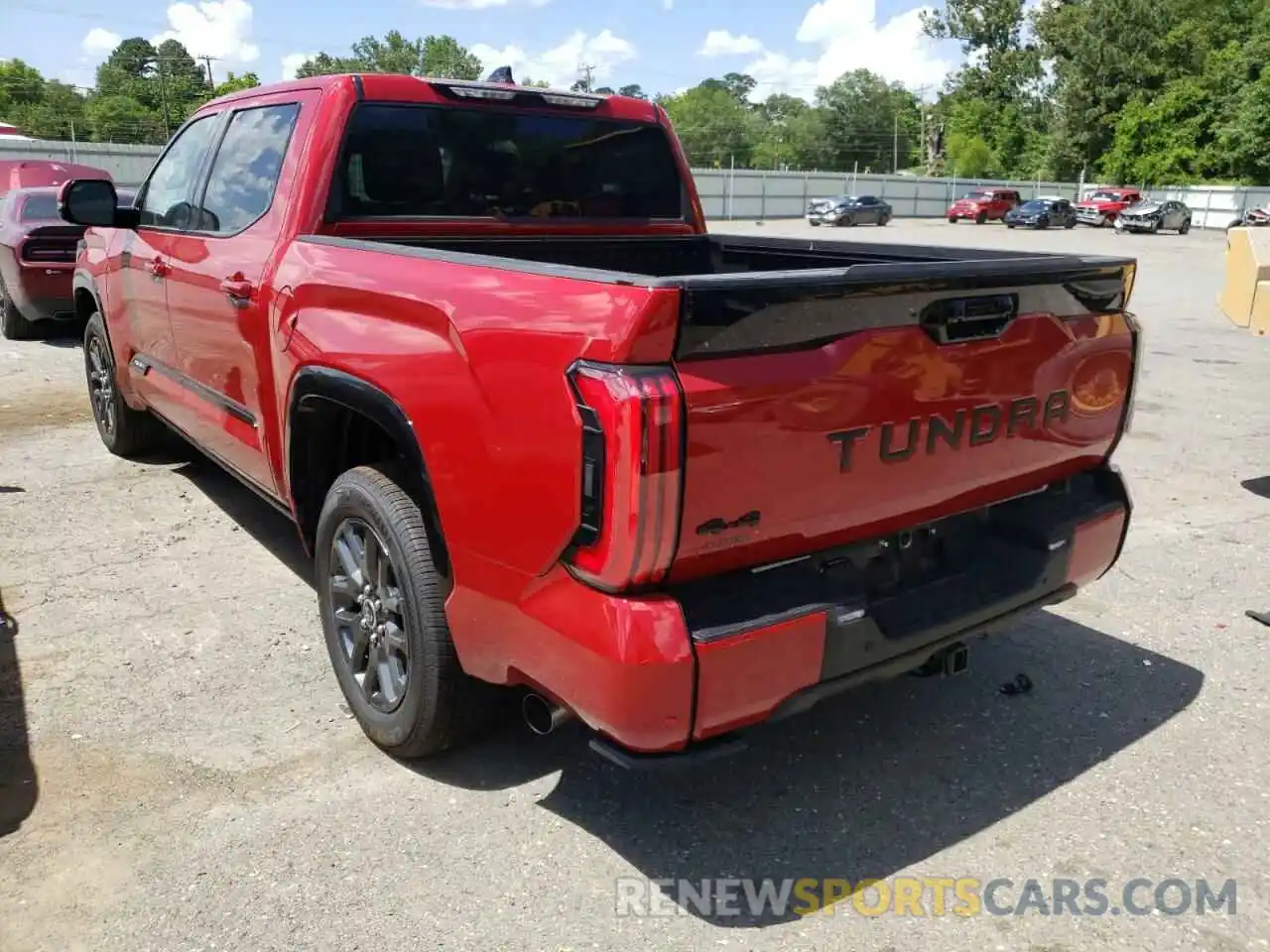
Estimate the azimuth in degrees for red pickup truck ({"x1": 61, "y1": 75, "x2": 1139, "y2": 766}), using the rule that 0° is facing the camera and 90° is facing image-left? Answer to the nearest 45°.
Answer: approximately 135°

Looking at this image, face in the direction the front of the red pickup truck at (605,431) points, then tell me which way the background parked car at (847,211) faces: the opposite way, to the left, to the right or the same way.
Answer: to the left

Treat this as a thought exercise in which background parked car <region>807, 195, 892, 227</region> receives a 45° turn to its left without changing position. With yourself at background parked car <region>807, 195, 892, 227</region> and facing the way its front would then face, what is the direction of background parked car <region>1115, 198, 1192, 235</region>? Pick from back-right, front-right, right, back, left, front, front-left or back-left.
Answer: left

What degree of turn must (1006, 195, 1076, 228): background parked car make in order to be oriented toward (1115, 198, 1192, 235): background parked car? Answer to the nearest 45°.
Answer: approximately 135° to its left

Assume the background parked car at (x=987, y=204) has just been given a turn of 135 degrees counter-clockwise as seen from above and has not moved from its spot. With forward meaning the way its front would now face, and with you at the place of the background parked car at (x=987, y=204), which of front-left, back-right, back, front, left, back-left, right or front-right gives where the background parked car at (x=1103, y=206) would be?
front

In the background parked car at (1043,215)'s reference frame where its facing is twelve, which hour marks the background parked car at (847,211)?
the background parked car at (847,211) is roughly at 1 o'clock from the background parked car at (1043,215).

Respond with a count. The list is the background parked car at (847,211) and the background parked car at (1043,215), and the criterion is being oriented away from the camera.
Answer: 0

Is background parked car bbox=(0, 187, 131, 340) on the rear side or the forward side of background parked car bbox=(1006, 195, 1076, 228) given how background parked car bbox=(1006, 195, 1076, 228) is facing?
on the forward side

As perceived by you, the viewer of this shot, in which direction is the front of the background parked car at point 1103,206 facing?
facing the viewer and to the left of the viewer

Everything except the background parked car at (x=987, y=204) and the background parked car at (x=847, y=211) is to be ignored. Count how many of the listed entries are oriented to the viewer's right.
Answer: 0

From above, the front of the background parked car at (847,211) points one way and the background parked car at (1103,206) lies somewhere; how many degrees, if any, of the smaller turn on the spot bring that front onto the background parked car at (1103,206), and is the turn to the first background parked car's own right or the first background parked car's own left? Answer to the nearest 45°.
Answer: approximately 135° to the first background parked car's own left

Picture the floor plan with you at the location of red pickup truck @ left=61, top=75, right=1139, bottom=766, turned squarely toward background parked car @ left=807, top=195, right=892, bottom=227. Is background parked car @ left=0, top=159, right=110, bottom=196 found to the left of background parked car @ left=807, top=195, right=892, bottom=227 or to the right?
left

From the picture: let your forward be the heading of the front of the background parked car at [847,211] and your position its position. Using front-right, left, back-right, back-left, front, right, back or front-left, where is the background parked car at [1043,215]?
back-left
